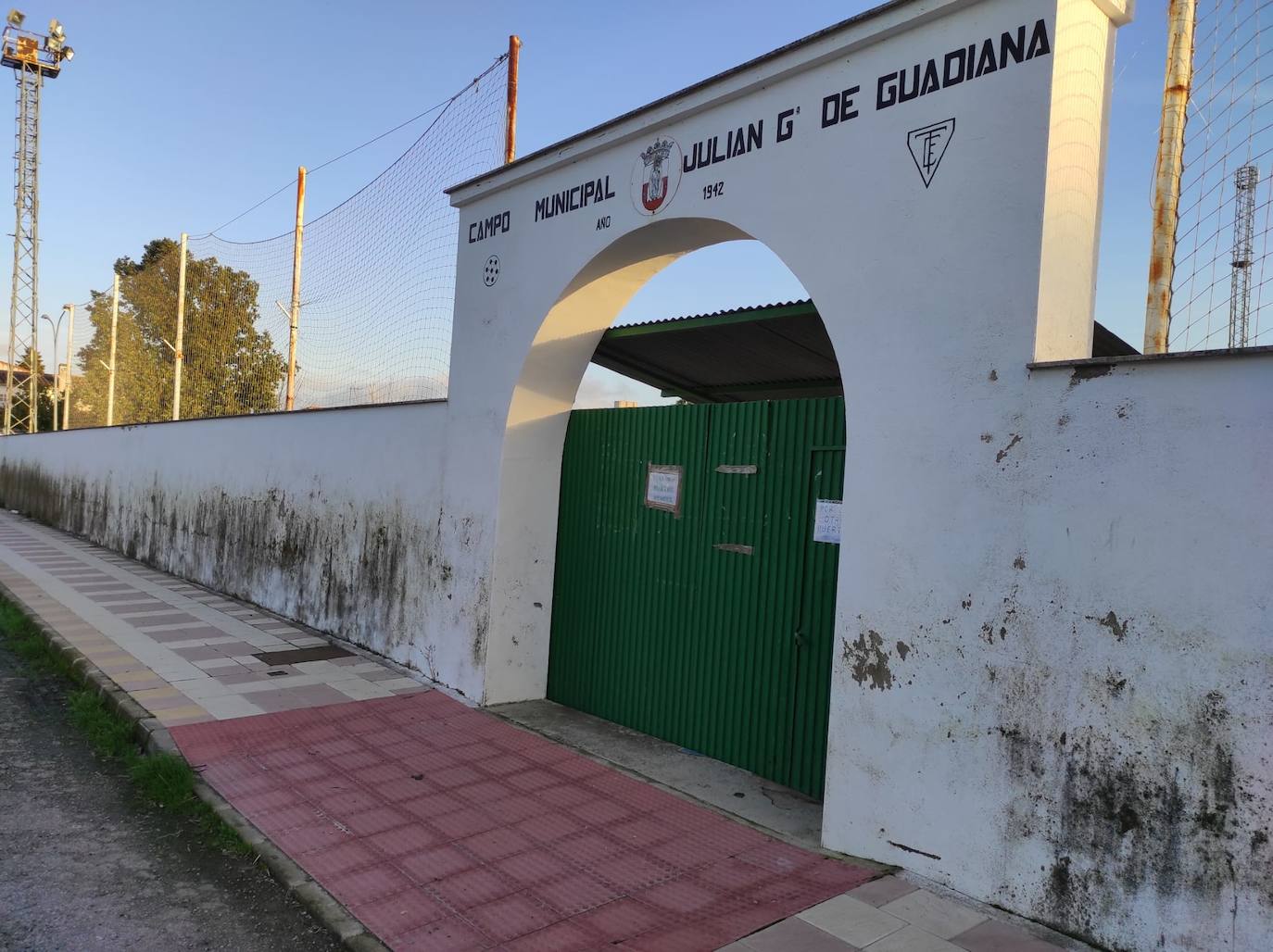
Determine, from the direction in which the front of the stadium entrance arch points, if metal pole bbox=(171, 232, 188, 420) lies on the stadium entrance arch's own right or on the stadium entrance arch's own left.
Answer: on the stadium entrance arch's own right

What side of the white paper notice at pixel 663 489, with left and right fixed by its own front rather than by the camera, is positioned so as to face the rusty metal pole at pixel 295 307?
right

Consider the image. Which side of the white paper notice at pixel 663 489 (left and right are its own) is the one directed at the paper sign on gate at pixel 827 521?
left

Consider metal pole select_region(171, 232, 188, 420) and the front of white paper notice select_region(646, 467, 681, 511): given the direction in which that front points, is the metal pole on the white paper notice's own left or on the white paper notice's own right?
on the white paper notice's own right

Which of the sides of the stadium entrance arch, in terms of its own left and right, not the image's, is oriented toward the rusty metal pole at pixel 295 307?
right

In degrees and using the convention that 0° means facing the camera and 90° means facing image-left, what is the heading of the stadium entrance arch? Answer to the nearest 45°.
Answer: approximately 45°

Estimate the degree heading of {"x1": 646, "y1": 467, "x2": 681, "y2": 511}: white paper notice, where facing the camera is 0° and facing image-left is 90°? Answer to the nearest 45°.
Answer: approximately 45°
